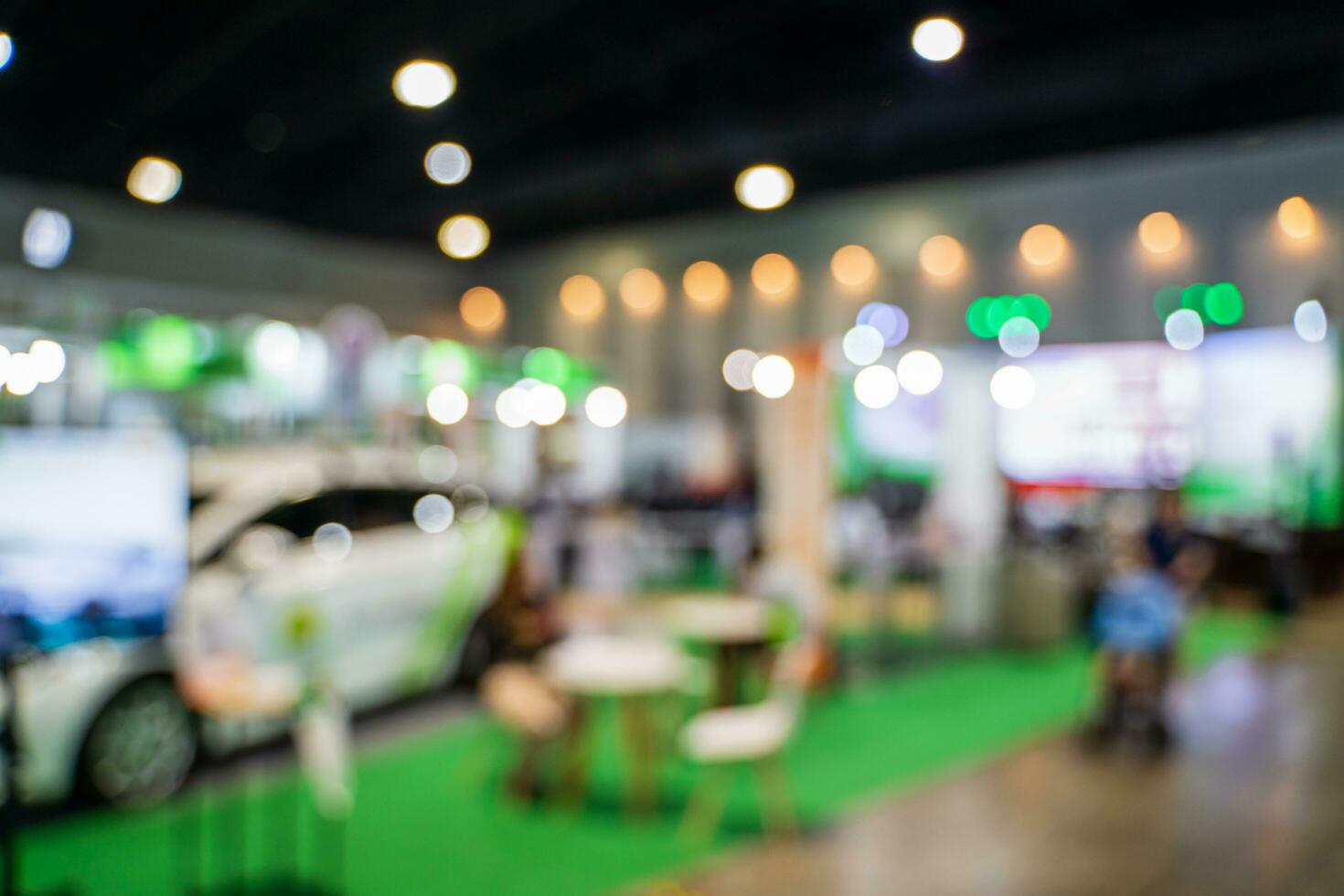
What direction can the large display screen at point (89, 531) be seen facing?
toward the camera

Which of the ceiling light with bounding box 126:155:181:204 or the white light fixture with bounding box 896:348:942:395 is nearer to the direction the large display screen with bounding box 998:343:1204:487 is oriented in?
the ceiling light

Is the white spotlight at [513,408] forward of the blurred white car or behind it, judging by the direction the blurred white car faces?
behind

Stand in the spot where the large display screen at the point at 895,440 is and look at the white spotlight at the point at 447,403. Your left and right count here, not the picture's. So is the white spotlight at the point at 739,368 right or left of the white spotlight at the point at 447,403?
right
